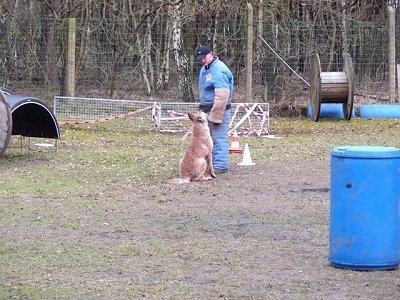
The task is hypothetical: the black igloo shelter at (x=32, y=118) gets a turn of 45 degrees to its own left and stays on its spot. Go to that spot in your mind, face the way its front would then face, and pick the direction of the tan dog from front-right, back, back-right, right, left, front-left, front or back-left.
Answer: front-right

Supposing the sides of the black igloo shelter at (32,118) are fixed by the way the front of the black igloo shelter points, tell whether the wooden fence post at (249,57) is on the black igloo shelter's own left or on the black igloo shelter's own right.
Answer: on the black igloo shelter's own left

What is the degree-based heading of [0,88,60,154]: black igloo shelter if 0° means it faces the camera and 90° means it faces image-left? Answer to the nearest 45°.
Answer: approximately 315°

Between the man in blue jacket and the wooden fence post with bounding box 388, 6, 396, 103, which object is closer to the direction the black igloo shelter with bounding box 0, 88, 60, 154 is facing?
the man in blue jacket

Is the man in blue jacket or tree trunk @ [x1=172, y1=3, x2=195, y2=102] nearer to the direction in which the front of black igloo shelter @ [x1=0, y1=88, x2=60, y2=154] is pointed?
the man in blue jacket

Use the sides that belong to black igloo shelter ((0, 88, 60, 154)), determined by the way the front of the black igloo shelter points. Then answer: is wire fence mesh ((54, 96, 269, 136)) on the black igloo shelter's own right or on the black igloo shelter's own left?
on the black igloo shelter's own left

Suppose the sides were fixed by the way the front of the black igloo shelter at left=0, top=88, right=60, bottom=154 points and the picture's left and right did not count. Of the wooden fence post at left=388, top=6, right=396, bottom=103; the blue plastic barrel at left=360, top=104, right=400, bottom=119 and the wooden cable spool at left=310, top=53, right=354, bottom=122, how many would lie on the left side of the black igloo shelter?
3

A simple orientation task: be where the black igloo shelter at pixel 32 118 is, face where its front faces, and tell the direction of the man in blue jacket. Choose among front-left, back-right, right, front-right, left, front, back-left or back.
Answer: front

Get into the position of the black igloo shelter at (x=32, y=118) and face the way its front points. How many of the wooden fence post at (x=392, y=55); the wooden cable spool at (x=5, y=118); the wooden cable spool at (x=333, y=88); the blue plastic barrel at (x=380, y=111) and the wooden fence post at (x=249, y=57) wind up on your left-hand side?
4

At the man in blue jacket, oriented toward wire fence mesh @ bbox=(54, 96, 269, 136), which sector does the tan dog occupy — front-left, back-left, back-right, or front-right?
back-left

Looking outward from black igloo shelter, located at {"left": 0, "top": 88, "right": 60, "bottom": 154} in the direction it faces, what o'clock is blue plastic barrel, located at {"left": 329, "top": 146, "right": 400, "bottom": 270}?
The blue plastic barrel is roughly at 1 o'clock from the black igloo shelter.

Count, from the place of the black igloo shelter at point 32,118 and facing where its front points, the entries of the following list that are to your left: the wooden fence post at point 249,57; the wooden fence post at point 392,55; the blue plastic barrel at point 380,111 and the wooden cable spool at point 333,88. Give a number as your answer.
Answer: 4
